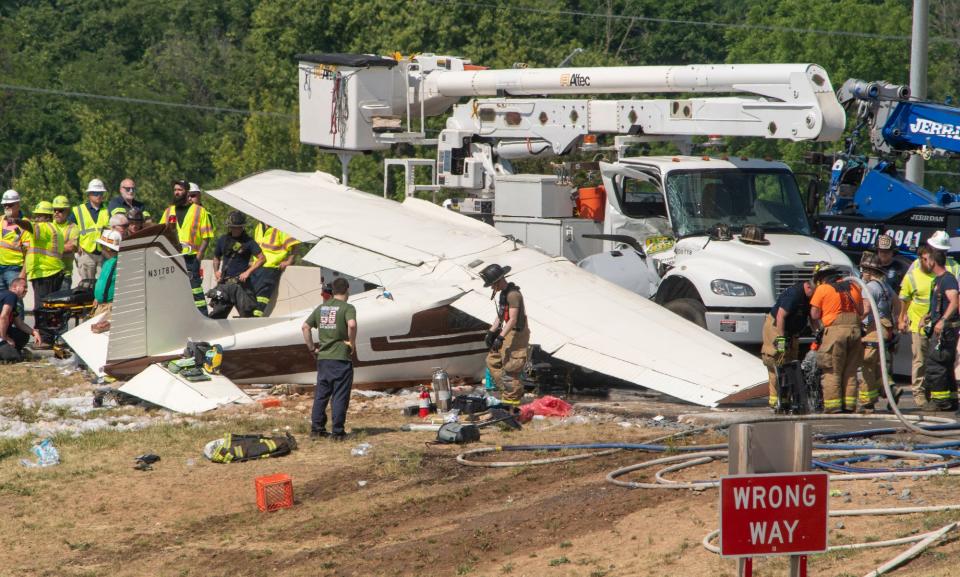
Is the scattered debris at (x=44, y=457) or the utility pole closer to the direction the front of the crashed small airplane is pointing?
the utility pole

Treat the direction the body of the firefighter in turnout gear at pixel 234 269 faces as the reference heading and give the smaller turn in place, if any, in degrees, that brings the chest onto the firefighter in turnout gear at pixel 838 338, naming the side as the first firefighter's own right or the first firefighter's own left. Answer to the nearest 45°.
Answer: approximately 45° to the first firefighter's own left

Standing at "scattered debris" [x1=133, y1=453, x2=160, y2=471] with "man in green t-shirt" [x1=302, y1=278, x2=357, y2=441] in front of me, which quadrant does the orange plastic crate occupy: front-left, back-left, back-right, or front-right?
front-right

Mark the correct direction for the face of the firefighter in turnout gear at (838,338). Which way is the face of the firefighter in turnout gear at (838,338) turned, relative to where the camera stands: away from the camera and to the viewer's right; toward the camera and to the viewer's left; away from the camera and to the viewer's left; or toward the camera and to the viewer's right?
away from the camera and to the viewer's left

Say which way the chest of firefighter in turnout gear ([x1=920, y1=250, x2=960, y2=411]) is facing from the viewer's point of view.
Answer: to the viewer's left

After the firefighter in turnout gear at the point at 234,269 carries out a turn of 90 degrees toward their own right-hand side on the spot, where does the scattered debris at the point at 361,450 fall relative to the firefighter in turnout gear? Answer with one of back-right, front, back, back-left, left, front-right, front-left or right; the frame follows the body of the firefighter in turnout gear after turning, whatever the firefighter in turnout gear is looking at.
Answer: left

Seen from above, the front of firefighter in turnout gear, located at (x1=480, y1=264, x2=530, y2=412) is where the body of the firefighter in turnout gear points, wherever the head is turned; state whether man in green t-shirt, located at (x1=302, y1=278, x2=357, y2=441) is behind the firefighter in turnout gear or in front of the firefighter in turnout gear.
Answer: in front

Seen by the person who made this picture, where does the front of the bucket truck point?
facing the viewer and to the right of the viewer

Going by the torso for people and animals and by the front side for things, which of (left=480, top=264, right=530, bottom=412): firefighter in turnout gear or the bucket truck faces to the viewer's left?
the firefighter in turnout gear

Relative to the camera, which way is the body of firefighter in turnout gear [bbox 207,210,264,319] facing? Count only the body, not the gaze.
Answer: toward the camera

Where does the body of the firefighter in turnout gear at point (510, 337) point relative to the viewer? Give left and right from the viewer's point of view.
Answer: facing to the left of the viewer

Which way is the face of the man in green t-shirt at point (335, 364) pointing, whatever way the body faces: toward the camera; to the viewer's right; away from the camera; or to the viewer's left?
away from the camera

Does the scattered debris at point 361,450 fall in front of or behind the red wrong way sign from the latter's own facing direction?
behind

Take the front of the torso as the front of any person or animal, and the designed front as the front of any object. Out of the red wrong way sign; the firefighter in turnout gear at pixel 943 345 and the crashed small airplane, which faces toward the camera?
the red wrong way sign

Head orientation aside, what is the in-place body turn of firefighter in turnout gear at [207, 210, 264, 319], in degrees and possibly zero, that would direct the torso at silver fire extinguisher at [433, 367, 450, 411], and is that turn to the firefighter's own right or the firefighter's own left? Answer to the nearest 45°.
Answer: approximately 45° to the firefighter's own left
